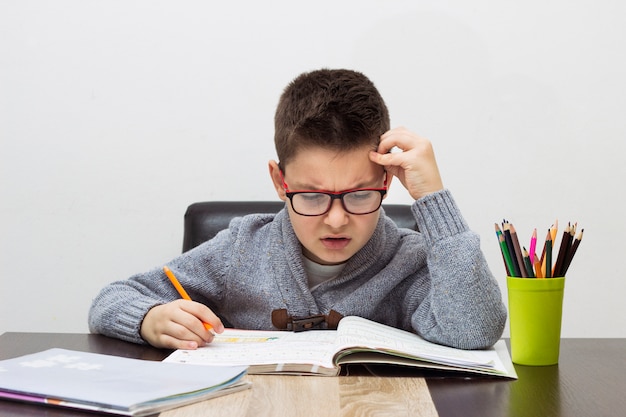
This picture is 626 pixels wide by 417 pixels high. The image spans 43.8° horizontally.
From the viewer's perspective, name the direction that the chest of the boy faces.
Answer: toward the camera

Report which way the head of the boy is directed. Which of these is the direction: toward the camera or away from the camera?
toward the camera

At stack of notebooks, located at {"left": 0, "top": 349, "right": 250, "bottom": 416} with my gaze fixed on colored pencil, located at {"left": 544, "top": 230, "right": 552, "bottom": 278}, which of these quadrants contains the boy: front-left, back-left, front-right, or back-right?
front-left
